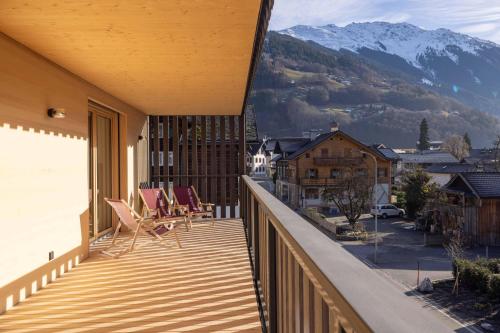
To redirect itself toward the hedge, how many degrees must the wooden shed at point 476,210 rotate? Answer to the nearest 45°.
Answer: approximately 45° to its left

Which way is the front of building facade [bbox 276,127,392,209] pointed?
toward the camera

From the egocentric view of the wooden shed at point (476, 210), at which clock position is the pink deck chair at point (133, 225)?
The pink deck chair is roughly at 11 o'clock from the wooden shed.

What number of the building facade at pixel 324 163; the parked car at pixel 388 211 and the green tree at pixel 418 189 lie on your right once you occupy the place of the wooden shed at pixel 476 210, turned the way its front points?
3

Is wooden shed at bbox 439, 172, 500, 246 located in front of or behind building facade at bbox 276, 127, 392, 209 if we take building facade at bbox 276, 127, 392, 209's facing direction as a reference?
in front

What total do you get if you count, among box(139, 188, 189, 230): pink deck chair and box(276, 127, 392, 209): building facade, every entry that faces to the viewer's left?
0

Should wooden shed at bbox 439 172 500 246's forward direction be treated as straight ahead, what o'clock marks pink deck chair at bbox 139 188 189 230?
The pink deck chair is roughly at 11 o'clock from the wooden shed.

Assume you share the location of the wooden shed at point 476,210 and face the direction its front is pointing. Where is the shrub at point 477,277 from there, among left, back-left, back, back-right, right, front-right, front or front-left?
front-left

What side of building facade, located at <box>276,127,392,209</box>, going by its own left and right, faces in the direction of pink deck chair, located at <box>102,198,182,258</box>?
front

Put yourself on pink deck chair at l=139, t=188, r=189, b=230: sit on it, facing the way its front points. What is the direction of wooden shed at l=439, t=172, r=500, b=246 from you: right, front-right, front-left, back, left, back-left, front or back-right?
left

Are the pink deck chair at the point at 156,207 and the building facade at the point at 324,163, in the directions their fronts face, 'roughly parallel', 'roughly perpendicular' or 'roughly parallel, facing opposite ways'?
roughly perpendicular

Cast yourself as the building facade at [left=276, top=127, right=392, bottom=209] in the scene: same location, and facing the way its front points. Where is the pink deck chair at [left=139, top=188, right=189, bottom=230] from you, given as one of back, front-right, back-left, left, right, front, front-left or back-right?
front

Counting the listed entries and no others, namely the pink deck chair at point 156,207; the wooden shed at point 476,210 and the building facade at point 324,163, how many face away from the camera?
0

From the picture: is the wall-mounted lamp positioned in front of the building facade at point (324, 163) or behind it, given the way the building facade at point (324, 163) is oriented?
in front

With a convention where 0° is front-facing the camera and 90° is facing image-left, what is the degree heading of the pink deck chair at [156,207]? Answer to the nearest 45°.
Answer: approximately 315°

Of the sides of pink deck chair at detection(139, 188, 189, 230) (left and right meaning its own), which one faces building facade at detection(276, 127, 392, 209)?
left

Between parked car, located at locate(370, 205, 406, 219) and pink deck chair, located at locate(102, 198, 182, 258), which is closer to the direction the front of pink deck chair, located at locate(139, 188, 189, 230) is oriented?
the pink deck chair

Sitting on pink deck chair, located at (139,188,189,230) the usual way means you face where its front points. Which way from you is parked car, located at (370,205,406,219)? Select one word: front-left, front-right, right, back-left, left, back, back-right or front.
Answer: left
